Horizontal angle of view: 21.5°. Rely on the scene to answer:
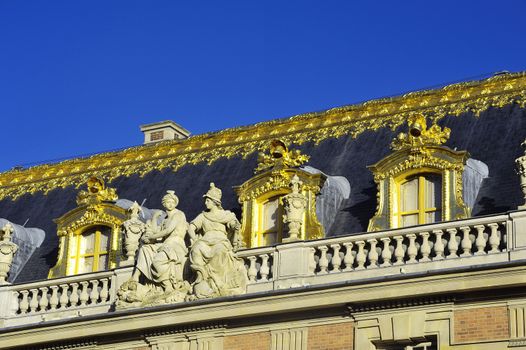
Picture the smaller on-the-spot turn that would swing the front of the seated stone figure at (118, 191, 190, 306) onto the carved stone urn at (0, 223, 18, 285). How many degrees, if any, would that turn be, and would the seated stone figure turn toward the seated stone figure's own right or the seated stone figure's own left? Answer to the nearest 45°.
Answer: approximately 90° to the seated stone figure's own right

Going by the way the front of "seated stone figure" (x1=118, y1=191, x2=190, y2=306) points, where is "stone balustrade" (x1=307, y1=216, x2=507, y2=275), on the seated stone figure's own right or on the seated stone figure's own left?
on the seated stone figure's own left

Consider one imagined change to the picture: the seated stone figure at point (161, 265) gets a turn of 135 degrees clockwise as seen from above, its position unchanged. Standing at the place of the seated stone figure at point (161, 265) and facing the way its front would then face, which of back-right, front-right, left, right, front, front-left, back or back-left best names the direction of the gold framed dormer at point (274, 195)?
right

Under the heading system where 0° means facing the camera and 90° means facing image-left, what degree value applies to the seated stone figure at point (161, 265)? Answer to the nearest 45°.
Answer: approximately 45°

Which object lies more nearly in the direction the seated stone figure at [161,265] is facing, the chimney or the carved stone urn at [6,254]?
the carved stone urn

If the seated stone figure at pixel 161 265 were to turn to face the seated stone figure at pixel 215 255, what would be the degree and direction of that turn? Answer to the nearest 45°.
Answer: approximately 90° to its left

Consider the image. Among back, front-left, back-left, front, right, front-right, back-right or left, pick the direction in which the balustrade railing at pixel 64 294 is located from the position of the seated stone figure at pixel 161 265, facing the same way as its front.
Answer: right

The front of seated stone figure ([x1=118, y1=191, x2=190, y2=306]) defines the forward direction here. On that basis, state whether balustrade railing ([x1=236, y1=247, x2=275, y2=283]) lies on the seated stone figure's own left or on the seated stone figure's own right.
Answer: on the seated stone figure's own left

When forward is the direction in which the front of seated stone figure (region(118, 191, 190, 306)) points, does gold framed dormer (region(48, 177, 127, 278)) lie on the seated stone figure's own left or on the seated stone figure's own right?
on the seated stone figure's own right

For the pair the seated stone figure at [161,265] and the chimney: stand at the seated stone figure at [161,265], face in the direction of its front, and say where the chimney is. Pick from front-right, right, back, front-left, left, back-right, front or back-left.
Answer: back-right
